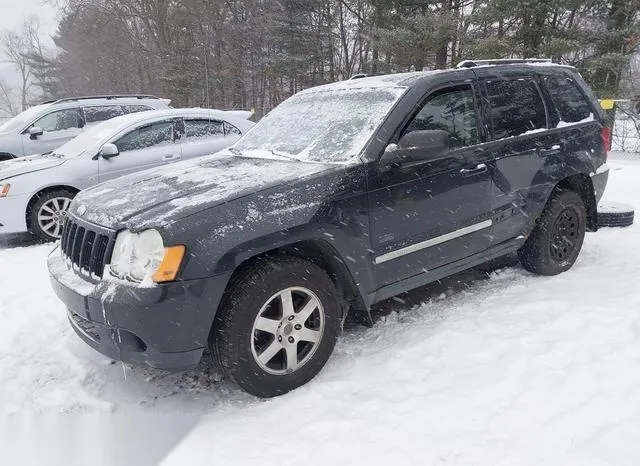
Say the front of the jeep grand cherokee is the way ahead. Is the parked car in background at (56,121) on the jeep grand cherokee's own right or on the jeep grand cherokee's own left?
on the jeep grand cherokee's own right

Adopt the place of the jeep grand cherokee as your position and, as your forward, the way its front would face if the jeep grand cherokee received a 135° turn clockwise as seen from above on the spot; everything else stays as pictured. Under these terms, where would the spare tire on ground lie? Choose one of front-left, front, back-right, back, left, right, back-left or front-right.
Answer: front-right

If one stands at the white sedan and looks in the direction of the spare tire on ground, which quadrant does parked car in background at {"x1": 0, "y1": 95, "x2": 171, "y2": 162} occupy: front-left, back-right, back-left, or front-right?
back-left

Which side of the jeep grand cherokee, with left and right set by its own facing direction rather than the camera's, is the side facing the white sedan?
right

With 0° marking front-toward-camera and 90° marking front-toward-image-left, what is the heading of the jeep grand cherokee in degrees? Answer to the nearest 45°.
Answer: approximately 45°
